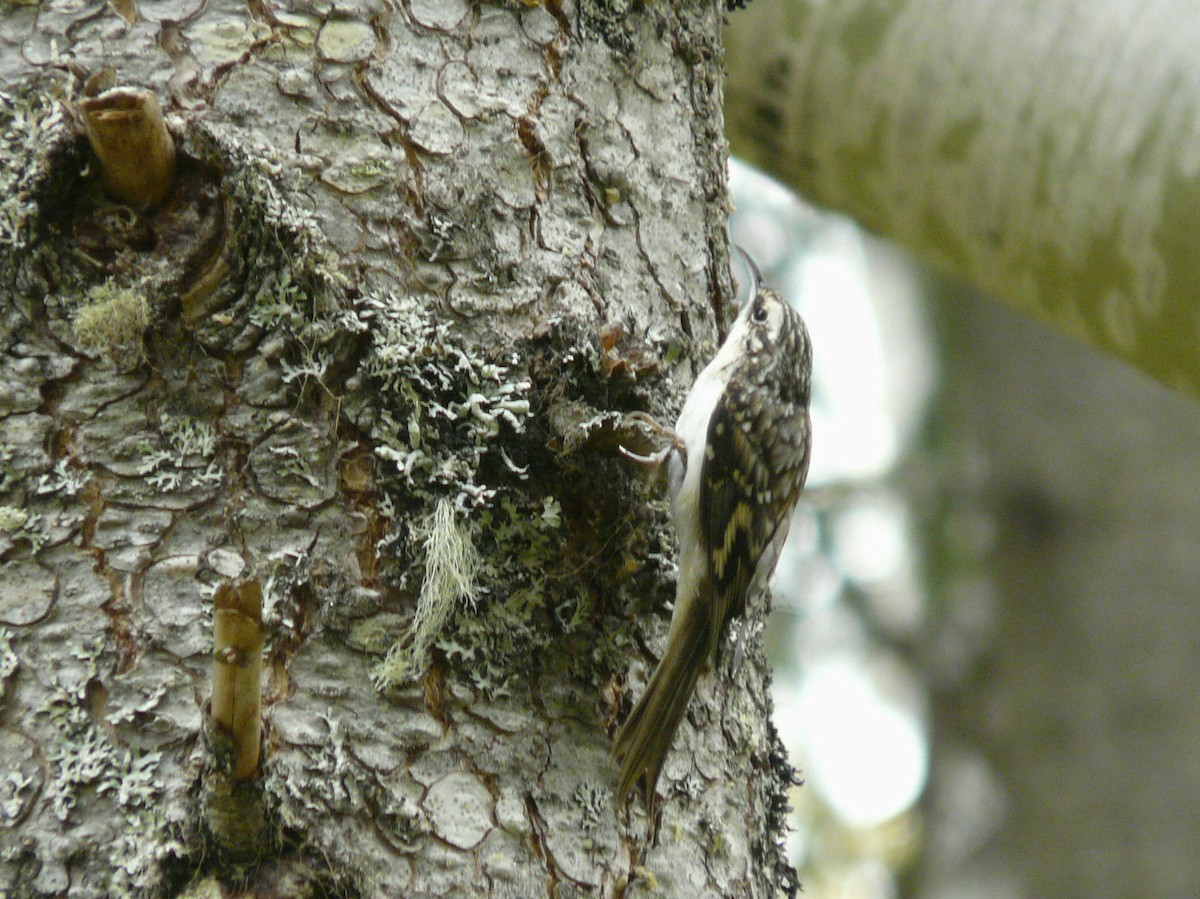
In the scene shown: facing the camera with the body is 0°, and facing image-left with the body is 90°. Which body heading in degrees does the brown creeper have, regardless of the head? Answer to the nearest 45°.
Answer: approximately 90°
